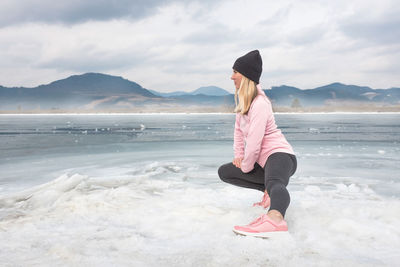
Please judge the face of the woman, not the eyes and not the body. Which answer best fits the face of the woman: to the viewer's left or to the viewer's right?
to the viewer's left

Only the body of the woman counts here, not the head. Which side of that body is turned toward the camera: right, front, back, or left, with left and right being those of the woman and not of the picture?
left
